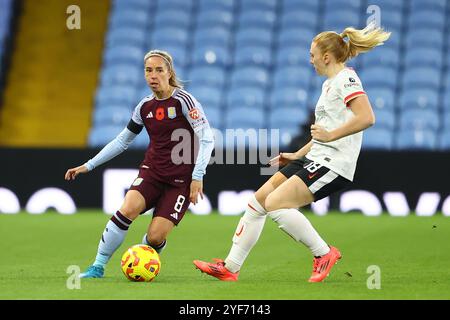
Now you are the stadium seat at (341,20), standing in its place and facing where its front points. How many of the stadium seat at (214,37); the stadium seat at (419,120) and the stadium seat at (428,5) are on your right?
1

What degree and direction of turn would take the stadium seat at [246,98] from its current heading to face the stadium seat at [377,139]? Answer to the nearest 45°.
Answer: approximately 45° to its left

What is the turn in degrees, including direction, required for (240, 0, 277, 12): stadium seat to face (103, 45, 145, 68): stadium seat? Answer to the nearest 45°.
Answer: approximately 90° to its right

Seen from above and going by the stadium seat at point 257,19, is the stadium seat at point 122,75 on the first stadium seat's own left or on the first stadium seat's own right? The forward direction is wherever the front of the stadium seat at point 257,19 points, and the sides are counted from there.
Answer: on the first stadium seat's own right

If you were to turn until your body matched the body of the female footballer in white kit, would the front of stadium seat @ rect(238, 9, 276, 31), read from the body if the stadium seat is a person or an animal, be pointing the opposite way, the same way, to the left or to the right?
to the left

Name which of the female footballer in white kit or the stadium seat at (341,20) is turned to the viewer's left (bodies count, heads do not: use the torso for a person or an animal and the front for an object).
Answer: the female footballer in white kit

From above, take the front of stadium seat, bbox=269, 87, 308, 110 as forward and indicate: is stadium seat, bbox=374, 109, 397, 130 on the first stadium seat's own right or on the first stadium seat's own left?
on the first stadium seat's own left

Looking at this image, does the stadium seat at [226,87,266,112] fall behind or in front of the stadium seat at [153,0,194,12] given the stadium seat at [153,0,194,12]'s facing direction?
in front

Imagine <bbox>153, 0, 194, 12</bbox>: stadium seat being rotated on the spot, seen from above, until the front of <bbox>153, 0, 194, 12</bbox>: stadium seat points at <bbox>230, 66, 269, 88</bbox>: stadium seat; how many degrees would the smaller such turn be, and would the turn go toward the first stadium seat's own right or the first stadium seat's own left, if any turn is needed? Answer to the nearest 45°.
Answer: approximately 45° to the first stadium seat's own left

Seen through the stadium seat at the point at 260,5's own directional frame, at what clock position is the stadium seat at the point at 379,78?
the stadium seat at the point at 379,78 is roughly at 10 o'clock from the stadium seat at the point at 260,5.

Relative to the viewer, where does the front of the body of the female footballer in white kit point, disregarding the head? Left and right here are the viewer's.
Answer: facing to the left of the viewer

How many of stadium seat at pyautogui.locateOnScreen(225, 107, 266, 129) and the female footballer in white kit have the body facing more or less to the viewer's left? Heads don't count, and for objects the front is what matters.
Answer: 1

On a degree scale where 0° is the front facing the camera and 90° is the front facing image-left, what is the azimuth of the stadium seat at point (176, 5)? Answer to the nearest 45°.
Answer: approximately 0°
